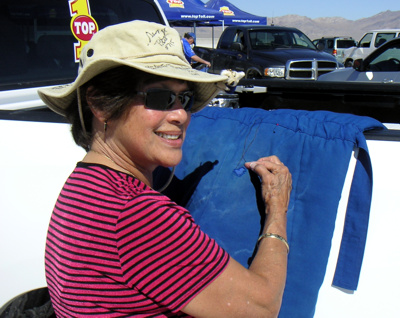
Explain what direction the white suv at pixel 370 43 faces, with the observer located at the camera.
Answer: facing to the left of the viewer

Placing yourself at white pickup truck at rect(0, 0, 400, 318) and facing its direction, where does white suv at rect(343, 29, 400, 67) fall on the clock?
The white suv is roughly at 4 o'clock from the white pickup truck.

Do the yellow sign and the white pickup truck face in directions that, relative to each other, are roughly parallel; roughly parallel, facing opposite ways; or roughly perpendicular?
roughly perpendicular

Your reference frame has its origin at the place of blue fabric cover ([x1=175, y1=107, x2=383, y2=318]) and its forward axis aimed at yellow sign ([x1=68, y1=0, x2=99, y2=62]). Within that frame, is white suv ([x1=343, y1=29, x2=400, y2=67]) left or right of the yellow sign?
right

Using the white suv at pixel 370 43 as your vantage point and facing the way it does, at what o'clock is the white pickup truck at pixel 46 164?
The white pickup truck is roughly at 9 o'clock from the white suv.

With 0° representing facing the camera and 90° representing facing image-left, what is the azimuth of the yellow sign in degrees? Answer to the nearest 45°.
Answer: approximately 0°

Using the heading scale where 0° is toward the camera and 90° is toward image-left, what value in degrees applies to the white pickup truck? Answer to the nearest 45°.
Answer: approximately 90°
